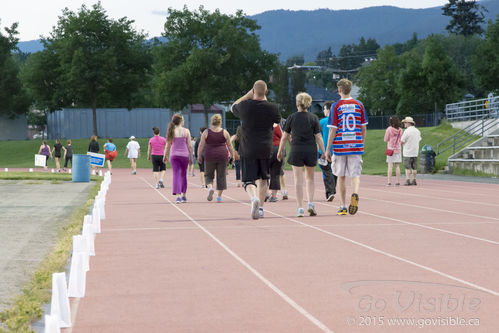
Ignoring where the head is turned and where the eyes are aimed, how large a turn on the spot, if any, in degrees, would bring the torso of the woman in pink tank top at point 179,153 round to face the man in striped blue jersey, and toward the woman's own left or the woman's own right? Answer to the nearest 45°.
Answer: approximately 135° to the woman's own right

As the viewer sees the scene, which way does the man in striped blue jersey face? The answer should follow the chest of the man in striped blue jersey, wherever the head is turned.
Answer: away from the camera

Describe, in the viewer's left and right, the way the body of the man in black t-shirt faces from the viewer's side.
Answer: facing away from the viewer

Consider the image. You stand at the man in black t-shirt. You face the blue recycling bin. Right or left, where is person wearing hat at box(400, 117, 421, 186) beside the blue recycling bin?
right

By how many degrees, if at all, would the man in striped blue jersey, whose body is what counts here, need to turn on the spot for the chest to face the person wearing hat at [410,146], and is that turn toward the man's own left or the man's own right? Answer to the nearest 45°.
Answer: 0° — they already face them

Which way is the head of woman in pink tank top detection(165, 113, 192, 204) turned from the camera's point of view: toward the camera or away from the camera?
away from the camera

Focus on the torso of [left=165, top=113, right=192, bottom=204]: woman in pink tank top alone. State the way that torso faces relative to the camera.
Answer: away from the camera

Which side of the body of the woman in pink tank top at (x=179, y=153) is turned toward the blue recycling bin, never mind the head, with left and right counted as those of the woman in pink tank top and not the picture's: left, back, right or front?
front

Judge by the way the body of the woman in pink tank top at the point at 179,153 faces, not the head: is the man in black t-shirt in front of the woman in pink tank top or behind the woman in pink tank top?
behind

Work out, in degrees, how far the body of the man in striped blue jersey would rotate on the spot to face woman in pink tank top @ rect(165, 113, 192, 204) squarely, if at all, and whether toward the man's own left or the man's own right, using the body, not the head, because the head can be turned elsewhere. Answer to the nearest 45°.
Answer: approximately 45° to the man's own left

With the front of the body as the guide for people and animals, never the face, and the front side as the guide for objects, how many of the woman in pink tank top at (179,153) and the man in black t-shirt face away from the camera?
2

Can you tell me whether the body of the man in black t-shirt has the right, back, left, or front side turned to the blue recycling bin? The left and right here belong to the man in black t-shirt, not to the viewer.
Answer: front
